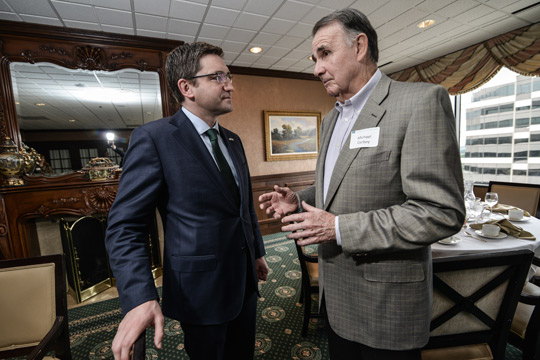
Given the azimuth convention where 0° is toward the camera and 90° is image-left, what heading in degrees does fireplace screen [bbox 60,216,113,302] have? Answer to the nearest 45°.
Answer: approximately 315°

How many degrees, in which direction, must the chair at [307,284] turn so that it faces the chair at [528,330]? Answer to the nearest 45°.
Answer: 0° — it already faces it

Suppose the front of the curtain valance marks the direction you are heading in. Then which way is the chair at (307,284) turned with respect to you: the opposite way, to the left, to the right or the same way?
the opposite way

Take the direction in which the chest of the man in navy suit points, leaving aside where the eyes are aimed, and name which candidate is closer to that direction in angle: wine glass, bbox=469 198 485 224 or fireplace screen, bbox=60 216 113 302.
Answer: the wine glass

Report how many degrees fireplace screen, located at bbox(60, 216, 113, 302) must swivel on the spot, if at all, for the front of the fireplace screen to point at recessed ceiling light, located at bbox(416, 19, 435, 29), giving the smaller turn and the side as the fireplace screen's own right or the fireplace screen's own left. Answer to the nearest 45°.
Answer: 0° — it already faces it

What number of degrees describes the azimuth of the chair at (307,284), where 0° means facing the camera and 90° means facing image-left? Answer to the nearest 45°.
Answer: approximately 270°

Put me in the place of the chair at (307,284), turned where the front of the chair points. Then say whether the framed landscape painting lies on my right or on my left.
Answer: on my left

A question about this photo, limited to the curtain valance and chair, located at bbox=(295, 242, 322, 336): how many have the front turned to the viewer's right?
1

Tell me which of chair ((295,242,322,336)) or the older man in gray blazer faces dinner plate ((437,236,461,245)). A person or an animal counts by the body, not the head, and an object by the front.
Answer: the chair

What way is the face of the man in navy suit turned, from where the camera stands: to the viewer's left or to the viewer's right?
to the viewer's right

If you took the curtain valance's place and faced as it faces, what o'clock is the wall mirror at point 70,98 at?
The wall mirror is roughly at 12 o'clock from the curtain valance.
